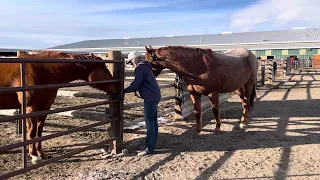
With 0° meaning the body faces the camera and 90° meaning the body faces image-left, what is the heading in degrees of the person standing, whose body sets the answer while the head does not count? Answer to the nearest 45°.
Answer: approximately 90°

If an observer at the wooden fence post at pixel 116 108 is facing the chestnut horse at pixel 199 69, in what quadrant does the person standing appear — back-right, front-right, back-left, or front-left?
front-right

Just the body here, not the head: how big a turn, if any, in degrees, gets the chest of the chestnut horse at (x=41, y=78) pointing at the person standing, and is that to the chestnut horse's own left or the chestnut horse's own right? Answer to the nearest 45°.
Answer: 0° — it already faces them

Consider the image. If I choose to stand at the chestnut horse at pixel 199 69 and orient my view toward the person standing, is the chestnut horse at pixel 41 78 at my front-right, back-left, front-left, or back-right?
front-right

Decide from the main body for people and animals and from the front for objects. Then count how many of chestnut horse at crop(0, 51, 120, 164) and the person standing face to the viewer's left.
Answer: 1

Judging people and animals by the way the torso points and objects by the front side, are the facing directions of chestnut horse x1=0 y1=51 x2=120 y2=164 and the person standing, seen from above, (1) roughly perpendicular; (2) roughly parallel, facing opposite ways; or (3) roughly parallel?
roughly parallel, facing opposite ways

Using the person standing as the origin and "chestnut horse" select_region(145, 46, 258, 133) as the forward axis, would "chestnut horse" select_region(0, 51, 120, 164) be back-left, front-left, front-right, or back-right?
back-left

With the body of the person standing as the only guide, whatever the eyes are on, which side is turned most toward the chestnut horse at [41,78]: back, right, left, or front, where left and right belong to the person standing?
front

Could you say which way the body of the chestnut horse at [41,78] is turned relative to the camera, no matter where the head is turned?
to the viewer's right
